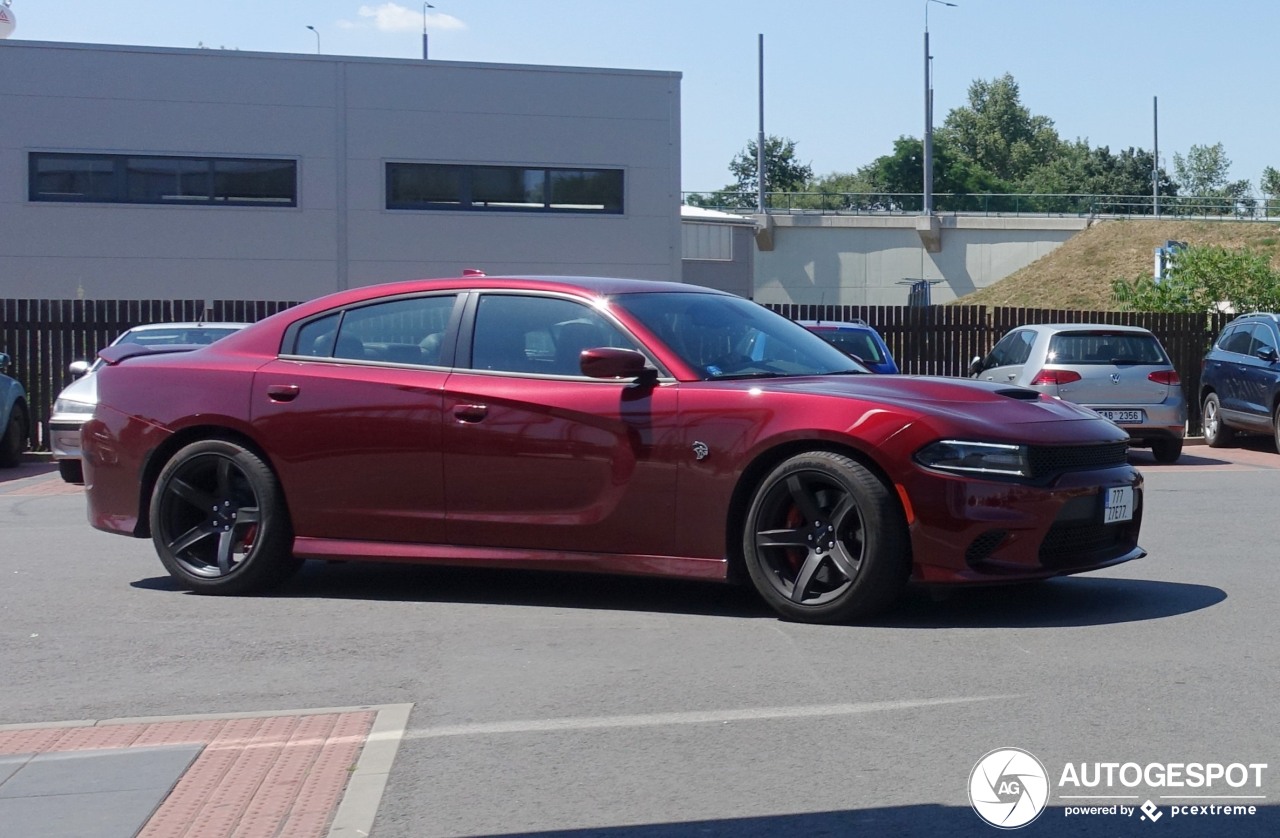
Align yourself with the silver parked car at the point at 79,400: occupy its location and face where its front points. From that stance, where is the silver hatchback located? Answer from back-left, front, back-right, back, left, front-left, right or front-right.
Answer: back-left

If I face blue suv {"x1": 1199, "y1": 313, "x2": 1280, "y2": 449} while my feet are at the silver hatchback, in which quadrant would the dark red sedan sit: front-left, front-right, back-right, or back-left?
back-right

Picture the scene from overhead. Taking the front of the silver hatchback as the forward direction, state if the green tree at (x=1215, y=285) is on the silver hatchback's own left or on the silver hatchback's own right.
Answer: on the silver hatchback's own right

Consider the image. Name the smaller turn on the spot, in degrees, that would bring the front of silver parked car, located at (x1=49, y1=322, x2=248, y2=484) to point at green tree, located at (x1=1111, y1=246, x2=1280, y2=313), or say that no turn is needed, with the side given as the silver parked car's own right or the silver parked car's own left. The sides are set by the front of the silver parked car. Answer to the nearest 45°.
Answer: approximately 180°

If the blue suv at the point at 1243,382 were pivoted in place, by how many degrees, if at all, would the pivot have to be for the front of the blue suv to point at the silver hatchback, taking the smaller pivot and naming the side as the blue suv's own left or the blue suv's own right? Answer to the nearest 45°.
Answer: approximately 90° to the blue suv's own right

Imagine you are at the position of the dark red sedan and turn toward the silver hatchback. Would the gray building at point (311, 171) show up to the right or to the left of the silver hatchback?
left

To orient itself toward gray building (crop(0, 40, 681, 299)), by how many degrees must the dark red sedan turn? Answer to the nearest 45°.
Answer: approximately 135° to its left

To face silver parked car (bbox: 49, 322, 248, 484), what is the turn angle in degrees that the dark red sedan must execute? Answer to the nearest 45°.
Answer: approximately 180°

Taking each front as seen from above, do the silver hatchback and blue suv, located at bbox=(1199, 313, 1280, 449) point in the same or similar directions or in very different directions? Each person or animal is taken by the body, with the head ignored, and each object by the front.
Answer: very different directions
